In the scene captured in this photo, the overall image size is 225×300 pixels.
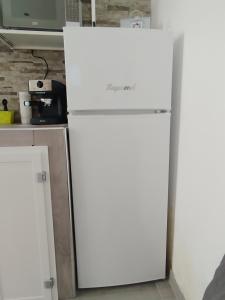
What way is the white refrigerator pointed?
toward the camera

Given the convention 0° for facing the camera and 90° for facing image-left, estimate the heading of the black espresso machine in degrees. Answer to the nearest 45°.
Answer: approximately 45°

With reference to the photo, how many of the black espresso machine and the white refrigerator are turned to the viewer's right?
0
